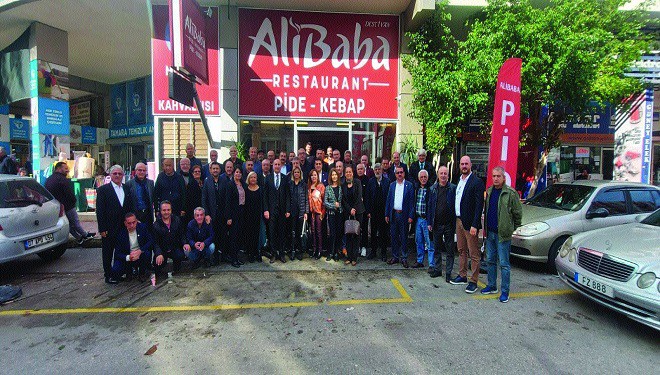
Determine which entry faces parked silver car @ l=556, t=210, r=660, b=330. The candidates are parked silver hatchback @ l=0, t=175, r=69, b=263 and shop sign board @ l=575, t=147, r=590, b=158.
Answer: the shop sign board

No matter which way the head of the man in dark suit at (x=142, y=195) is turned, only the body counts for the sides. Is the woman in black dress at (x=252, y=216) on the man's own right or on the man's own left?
on the man's own left

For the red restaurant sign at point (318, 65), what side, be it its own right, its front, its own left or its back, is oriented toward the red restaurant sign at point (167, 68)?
right

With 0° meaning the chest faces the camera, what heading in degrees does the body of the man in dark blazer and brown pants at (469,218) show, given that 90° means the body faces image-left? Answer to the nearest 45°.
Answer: approximately 45°

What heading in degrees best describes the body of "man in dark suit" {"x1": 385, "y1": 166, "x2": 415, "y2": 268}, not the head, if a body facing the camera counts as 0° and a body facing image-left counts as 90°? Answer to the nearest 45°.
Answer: approximately 0°

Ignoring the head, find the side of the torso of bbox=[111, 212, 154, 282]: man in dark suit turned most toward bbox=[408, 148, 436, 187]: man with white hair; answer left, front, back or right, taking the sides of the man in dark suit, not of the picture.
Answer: left

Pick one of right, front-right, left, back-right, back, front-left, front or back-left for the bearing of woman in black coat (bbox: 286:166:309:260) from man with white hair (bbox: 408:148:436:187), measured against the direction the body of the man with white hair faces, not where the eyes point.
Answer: front-right

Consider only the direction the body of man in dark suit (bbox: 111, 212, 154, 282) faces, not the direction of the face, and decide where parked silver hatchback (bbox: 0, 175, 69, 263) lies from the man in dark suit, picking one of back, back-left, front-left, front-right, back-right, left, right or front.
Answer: back-right
